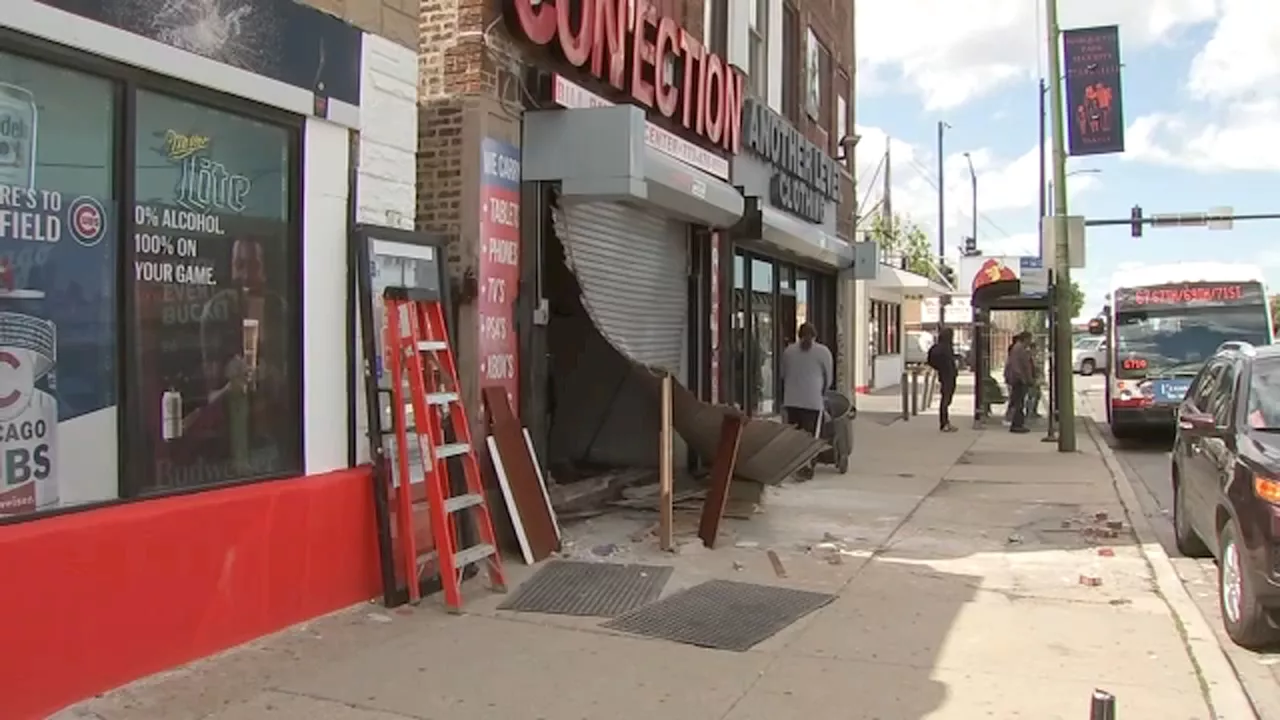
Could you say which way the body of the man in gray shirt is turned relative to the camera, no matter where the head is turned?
away from the camera

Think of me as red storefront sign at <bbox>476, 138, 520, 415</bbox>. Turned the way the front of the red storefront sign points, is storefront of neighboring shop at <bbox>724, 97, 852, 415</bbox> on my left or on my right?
on my left

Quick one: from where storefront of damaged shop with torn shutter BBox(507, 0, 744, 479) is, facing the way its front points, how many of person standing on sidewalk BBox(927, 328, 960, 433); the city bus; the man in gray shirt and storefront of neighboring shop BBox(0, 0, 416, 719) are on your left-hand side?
3

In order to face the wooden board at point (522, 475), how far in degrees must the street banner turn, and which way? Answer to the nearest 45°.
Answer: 0° — it already faces it

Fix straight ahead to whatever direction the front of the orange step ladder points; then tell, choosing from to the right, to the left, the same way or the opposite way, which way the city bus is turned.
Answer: to the right

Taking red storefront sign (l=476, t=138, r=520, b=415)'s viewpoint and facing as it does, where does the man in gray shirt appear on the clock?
The man in gray shirt is roughly at 9 o'clock from the red storefront sign.

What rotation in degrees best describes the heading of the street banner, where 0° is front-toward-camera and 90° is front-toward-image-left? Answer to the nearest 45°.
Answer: approximately 0°

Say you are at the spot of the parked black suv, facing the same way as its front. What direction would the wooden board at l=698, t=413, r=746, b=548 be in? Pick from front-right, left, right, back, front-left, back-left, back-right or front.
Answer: back-right
